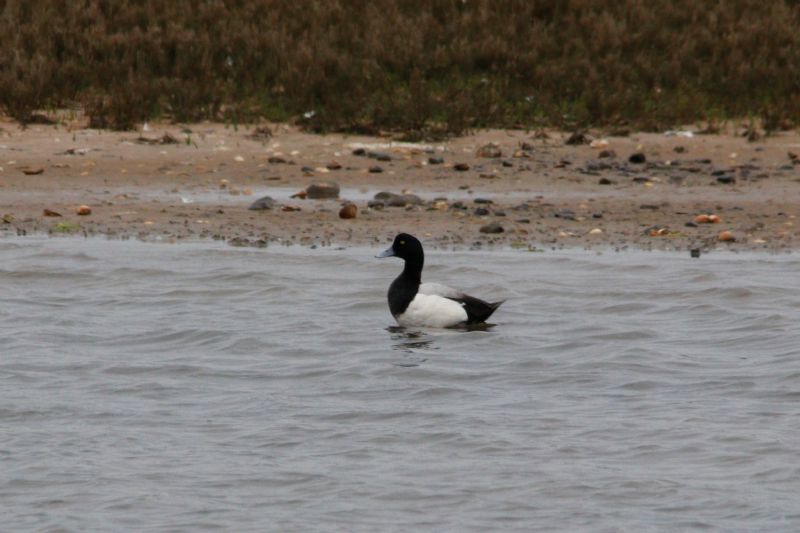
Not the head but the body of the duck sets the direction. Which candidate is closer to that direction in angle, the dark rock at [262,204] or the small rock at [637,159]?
the dark rock

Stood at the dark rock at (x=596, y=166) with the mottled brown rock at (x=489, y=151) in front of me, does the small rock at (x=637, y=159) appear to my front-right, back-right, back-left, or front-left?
back-right

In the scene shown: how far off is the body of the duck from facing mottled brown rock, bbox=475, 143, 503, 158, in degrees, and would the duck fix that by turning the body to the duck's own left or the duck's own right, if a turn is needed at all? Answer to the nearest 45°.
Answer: approximately 90° to the duck's own right

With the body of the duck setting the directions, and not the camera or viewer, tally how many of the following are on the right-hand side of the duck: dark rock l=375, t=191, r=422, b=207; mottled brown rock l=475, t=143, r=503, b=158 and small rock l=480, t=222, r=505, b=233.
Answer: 3

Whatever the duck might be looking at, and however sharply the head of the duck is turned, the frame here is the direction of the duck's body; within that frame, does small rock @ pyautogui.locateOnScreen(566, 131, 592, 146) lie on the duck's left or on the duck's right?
on the duck's right

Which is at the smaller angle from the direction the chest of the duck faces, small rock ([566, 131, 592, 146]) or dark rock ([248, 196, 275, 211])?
the dark rock

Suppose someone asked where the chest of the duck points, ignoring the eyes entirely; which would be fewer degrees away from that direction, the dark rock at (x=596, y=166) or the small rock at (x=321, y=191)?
the small rock

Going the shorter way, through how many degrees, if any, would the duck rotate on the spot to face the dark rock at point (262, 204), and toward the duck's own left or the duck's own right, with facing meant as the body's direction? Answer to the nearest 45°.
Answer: approximately 45° to the duck's own right

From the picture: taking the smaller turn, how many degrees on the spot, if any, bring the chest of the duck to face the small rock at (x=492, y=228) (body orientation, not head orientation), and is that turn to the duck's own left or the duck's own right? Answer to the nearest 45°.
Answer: approximately 90° to the duck's own right

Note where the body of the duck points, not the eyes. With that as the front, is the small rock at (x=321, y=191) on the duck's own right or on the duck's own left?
on the duck's own right

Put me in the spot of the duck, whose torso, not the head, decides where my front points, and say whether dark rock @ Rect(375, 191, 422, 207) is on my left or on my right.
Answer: on my right

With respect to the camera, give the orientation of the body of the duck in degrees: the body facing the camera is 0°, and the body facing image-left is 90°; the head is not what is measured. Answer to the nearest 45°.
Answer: approximately 90°
